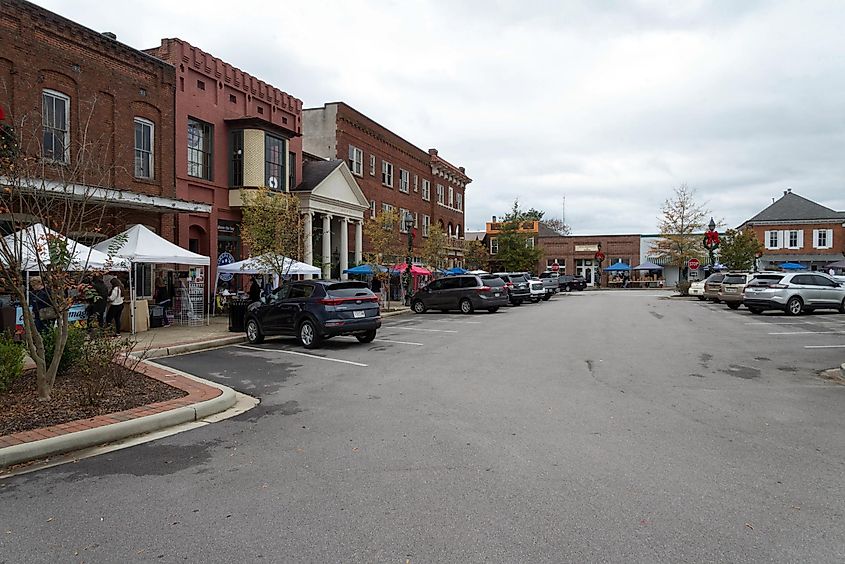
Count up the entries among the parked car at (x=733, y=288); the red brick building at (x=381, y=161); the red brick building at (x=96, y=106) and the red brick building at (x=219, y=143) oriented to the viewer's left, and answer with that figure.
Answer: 0

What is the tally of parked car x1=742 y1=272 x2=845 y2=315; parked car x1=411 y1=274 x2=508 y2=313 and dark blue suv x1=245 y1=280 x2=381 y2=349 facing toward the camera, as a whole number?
0

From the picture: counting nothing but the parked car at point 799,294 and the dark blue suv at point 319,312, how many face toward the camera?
0

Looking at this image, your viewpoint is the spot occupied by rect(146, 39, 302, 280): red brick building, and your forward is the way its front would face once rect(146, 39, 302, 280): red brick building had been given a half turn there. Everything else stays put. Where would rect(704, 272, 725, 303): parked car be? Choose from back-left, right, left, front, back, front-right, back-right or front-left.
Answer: back-right

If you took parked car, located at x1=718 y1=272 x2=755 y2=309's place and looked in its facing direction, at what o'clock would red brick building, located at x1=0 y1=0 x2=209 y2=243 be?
The red brick building is roughly at 6 o'clock from the parked car.

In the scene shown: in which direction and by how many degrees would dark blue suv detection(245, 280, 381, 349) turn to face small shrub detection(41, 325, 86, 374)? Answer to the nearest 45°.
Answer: approximately 90° to its left

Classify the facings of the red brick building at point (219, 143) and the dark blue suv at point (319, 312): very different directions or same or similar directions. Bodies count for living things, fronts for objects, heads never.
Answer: very different directions

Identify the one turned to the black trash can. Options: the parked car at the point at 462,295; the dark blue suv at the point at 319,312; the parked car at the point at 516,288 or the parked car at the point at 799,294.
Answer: the dark blue suv

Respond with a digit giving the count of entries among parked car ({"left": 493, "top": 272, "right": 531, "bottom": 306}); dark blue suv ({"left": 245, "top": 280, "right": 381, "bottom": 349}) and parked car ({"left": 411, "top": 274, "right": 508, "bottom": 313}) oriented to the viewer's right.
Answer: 0

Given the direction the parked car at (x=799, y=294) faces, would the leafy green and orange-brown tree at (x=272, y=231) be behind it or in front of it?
behind

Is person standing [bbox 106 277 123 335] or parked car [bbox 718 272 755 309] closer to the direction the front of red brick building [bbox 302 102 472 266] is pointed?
the parked car

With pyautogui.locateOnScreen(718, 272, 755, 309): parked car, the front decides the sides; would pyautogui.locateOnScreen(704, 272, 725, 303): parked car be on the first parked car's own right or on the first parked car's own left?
on the first parked car's own left

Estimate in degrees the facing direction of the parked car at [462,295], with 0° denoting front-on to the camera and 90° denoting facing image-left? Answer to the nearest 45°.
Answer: approximately 135°

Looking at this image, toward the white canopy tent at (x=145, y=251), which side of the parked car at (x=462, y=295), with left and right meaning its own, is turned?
left

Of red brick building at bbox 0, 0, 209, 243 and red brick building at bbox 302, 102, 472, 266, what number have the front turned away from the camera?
0
